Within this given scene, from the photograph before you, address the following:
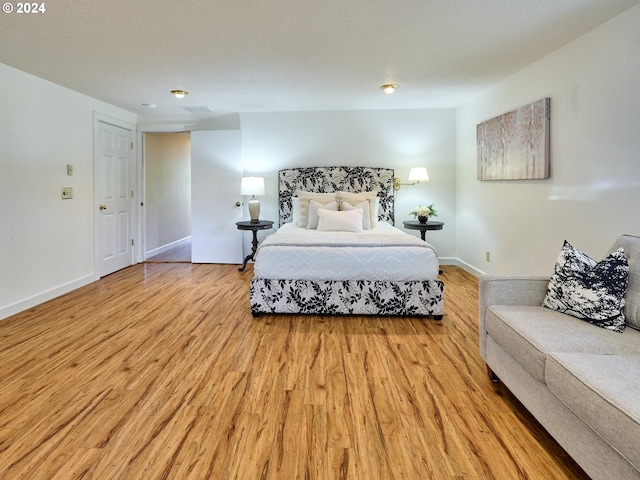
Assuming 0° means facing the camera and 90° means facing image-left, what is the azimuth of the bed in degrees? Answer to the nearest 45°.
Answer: approximately 0°

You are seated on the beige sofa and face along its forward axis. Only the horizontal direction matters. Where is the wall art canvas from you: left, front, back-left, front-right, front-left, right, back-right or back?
back-right

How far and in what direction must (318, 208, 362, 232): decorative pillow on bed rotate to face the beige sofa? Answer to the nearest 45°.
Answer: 0° — it already faces it

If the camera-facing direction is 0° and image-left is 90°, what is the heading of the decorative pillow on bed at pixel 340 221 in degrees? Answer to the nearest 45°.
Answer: approximately 0°
